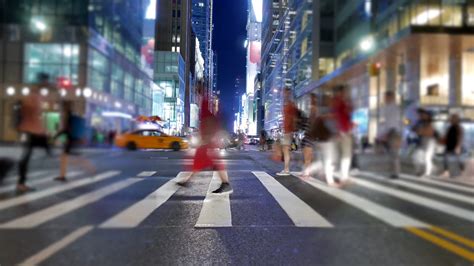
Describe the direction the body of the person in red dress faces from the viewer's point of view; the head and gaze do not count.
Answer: to the viewer's left
